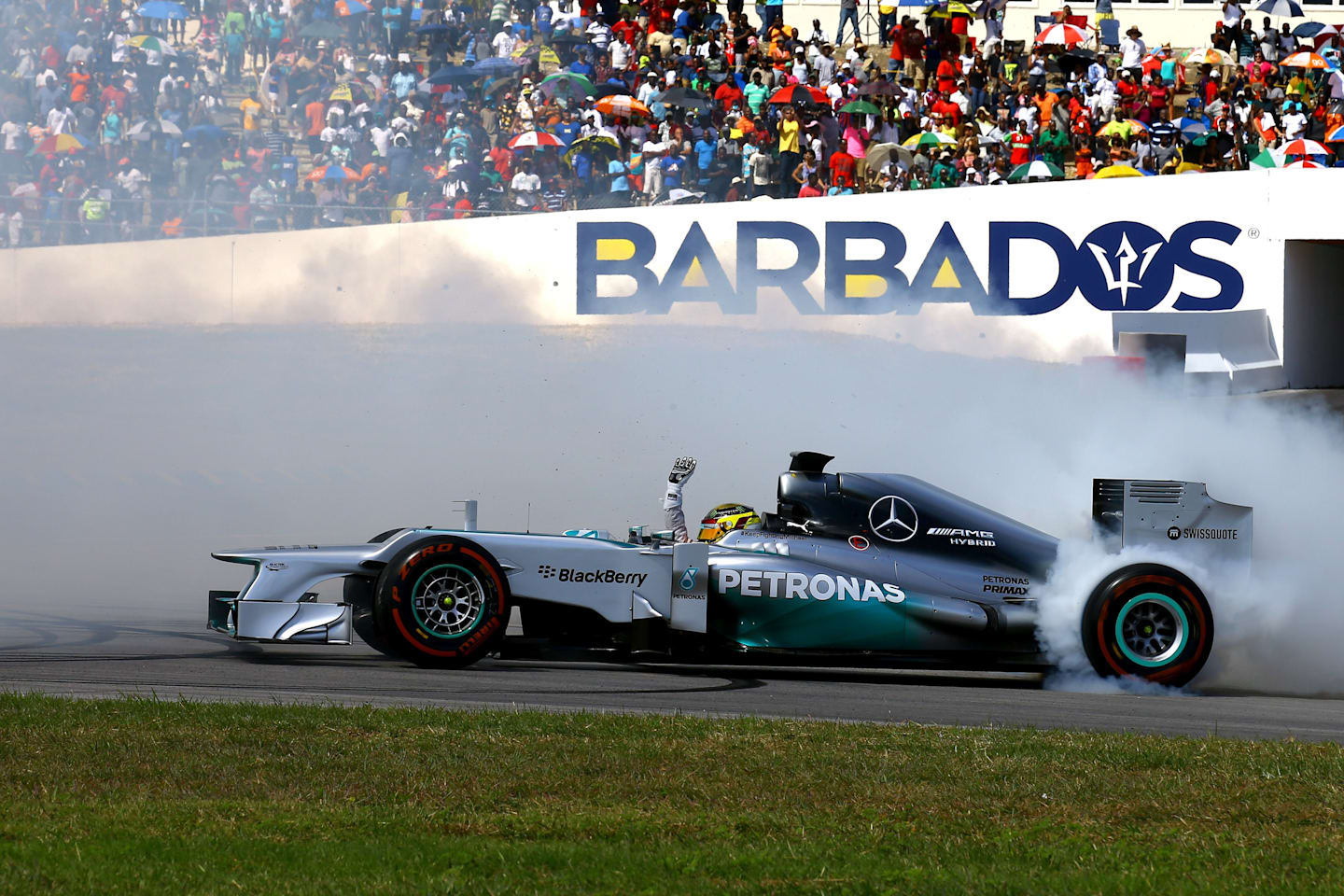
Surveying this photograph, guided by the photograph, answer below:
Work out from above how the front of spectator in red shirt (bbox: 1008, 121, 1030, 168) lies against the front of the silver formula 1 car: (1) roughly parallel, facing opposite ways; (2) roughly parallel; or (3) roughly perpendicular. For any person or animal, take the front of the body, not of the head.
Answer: roughly perpendicular

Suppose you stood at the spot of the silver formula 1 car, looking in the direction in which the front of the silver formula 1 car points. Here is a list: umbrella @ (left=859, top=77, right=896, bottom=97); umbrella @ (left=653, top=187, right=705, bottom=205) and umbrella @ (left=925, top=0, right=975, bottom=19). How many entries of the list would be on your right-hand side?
3

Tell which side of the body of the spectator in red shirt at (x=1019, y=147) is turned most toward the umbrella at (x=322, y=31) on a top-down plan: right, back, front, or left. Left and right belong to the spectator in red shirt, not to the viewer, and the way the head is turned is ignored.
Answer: right

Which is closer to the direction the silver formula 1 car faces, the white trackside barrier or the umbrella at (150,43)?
the umbrella

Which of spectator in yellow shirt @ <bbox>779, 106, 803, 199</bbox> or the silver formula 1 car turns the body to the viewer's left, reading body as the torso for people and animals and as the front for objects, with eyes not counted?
the silver formula 1 car

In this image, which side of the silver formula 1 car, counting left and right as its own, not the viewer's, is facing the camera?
left

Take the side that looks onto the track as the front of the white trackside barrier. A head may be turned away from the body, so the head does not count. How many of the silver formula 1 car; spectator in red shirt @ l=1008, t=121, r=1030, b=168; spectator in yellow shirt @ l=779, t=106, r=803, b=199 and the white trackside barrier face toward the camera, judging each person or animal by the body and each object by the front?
3

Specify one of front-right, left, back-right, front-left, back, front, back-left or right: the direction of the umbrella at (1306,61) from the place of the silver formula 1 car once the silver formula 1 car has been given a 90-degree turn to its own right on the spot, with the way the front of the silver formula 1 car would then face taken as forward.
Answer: front-right

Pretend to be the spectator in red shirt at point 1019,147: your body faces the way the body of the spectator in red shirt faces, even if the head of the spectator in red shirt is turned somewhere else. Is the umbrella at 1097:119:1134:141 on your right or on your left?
on your left

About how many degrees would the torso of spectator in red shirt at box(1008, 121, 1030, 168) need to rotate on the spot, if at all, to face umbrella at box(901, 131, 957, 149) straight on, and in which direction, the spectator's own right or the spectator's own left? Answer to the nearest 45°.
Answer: approximately 90° to the spectator's own right

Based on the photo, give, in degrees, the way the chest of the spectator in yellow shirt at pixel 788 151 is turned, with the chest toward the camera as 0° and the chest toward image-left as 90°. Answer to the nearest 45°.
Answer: approximately 0°
